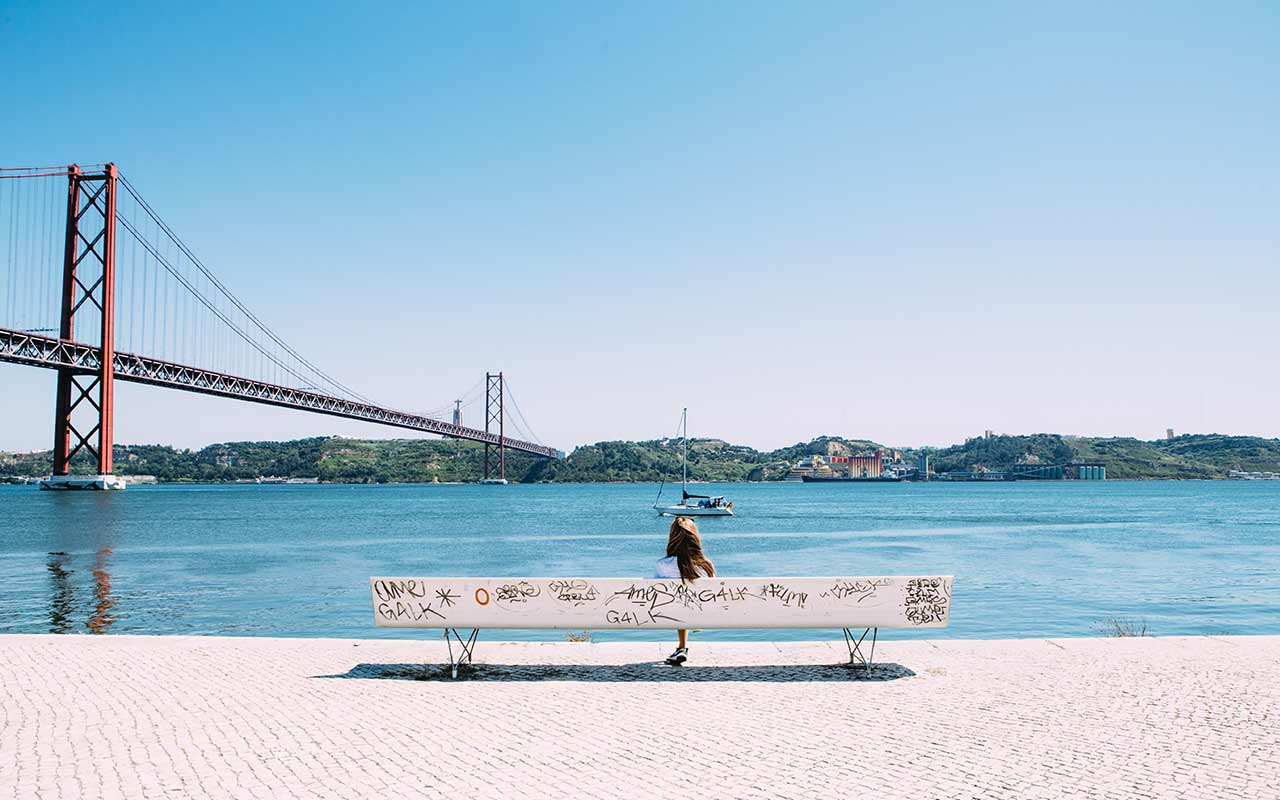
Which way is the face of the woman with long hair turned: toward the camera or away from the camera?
away from the camera

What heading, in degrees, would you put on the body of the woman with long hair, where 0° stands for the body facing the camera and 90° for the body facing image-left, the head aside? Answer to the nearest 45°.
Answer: approximately 180°
